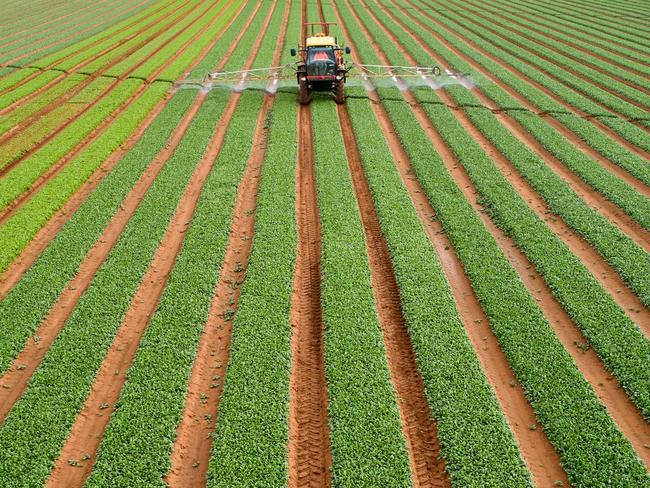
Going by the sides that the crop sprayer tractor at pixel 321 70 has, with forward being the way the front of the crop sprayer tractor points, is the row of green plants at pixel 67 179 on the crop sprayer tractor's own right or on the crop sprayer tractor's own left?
on the crop sprayer tractor's own right

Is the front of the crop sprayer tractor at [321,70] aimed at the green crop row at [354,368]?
yes

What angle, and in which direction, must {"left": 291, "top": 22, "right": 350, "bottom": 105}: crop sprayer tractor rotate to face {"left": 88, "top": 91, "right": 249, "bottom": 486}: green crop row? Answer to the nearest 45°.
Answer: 0° — it already faces it

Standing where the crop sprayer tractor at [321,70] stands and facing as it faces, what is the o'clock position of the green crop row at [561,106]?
The green crop row is roughly at 9 o'clock from the crop sprayer tractor.

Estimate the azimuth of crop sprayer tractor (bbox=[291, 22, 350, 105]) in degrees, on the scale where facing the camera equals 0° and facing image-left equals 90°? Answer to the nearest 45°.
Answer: approximately 0°

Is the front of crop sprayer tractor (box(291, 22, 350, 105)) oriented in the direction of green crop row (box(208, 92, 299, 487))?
yes
